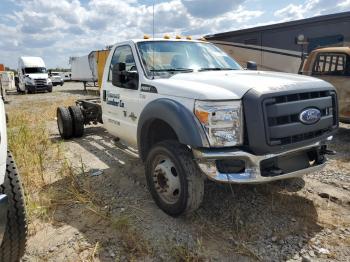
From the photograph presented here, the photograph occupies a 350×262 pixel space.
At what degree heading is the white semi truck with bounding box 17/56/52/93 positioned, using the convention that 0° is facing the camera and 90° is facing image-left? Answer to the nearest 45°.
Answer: approximately 315°

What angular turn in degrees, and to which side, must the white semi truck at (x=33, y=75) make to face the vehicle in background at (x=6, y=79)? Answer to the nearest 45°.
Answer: approximately 45° to its right

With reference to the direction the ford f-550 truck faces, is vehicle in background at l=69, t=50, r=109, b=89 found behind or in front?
behind

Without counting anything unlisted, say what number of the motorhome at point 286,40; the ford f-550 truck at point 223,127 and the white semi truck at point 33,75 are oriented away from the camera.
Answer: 0

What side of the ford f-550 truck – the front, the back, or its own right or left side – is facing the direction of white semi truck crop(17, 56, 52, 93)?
back

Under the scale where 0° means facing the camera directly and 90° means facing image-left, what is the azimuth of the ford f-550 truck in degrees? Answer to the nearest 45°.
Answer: approximately 315°

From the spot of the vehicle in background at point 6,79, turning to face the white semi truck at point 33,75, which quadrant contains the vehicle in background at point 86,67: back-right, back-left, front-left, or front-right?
front-right
